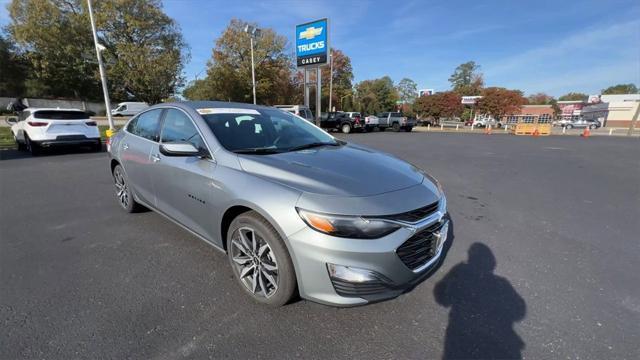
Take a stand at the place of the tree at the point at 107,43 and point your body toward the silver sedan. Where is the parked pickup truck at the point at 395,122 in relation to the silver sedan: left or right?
left

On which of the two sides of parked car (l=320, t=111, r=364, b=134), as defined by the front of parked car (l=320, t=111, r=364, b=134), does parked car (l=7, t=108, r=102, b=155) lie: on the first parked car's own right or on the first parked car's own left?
on the first parked car's own left

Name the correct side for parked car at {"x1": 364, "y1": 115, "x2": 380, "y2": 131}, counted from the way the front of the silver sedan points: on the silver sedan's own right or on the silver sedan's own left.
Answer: on the silver sedan's own left

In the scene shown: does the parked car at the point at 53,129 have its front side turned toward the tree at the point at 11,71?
yes

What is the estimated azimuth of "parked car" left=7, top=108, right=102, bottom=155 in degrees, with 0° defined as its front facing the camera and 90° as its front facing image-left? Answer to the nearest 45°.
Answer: approximately 180°

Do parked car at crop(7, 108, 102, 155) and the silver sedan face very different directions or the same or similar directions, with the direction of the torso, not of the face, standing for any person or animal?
very different directions

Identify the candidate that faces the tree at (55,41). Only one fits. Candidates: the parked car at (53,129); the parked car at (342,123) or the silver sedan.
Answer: the parked car at (53,129)

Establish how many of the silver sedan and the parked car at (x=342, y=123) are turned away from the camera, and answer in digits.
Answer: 0

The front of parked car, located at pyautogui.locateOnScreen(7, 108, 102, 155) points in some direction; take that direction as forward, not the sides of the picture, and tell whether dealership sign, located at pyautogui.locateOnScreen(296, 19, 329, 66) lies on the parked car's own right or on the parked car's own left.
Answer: on the parked car's own right

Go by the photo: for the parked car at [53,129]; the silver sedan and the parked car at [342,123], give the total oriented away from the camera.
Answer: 1

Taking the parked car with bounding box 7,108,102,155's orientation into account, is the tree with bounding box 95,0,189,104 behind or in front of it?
in front
